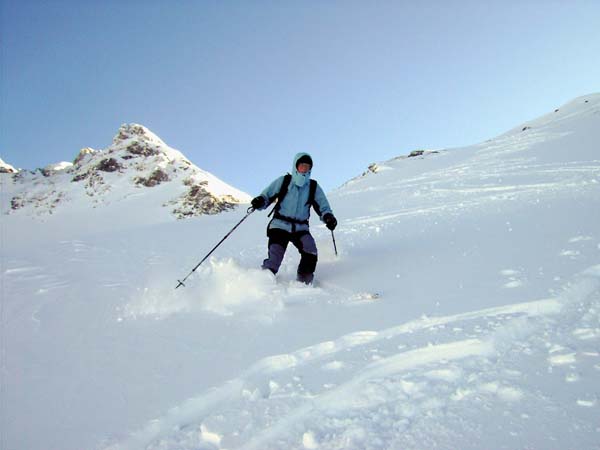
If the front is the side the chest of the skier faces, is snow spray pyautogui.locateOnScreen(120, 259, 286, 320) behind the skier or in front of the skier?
in front

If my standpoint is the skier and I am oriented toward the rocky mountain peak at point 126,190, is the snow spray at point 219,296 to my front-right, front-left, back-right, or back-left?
back-left

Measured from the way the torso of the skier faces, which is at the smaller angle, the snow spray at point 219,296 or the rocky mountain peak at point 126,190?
the snow spray

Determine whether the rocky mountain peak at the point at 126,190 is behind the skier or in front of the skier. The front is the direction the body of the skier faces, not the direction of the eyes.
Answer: behind

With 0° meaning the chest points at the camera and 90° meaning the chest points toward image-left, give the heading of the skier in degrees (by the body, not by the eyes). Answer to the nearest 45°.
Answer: approximately 0°
